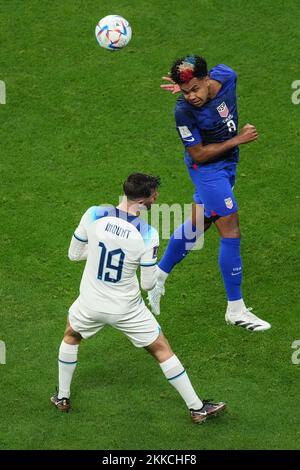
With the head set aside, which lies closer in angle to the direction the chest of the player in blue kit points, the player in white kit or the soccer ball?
the player in white kit

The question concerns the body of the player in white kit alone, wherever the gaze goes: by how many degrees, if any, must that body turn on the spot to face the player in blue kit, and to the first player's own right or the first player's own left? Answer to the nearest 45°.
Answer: approximately 45° to the first player's own right

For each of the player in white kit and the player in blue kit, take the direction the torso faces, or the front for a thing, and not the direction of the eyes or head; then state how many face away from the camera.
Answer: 1

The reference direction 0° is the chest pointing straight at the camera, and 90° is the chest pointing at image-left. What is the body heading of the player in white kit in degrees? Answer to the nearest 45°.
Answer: approximately 180°

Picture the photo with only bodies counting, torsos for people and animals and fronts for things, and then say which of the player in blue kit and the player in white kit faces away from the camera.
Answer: the player in white kit

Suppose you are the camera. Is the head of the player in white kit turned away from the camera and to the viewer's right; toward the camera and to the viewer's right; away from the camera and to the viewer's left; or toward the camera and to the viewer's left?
away from the camera and to the viewer's right
